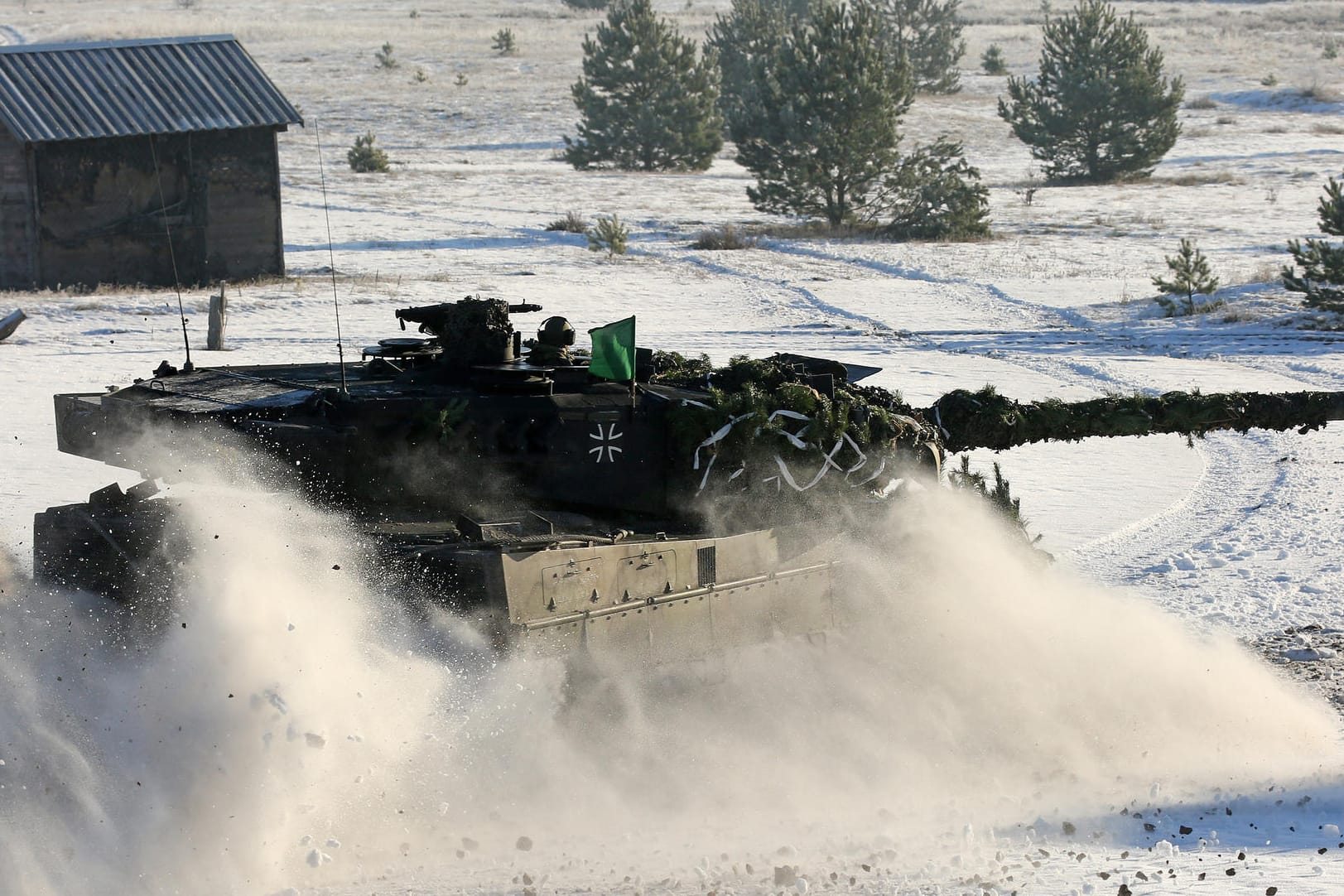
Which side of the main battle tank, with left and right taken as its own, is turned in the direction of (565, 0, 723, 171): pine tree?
left

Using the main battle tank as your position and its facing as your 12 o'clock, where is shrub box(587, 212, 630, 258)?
The shrub is roughly at 9 o'clock from the main battle tank.

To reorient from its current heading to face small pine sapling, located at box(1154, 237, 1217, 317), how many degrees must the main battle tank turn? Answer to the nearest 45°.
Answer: approximately 45° to its left

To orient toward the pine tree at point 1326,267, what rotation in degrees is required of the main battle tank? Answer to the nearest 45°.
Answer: approximately 45° to its left

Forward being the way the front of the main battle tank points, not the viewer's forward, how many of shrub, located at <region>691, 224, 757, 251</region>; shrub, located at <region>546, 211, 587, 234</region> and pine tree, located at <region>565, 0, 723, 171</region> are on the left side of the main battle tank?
3

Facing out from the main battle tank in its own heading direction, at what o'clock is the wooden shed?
The wooden shed is roughly at 8 o'clock from the main battle tank.

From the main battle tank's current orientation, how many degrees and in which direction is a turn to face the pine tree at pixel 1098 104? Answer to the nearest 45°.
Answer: approximately 90° to its left

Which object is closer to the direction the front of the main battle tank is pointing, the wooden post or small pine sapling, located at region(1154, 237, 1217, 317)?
the small pine sapling

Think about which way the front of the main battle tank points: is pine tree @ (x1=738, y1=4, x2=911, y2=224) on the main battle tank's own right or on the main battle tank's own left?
on the main battle tank's own left

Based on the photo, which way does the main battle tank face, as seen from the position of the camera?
facing to the right of the viewer

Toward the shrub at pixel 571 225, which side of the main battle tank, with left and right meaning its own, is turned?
left
